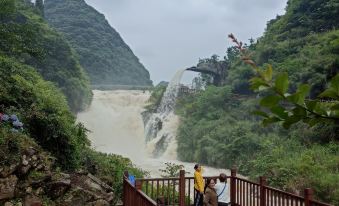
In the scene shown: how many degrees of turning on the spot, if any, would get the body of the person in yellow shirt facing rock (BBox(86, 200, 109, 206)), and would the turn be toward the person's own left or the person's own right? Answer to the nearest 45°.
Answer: approximately 135° to the person's own left

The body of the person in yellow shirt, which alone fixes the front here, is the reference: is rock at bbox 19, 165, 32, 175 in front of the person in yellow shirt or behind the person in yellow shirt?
behind
